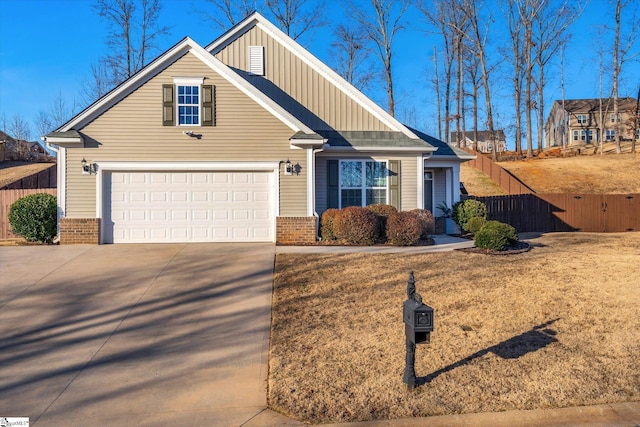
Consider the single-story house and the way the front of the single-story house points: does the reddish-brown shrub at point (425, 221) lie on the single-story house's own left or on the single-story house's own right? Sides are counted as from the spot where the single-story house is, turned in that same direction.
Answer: on the single-story house's own left

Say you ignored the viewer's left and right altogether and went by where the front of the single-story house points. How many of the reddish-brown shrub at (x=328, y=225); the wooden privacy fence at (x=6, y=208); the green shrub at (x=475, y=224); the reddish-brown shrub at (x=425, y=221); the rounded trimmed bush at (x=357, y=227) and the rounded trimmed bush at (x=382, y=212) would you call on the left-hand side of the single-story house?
5

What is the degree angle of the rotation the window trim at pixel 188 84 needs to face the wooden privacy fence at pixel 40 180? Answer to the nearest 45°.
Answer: approximately 135° to its right

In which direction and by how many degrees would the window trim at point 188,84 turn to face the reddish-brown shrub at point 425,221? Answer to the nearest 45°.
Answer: approximately 90° to its left

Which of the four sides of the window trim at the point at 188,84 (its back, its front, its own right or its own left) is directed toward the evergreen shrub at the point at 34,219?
right

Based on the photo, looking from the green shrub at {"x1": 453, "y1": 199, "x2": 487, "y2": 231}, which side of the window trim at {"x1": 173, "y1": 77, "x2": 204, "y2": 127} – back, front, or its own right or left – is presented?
left

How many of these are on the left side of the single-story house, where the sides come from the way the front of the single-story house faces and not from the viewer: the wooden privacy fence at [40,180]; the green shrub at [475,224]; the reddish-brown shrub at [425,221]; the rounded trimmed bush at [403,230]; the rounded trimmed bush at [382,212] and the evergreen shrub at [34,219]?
4

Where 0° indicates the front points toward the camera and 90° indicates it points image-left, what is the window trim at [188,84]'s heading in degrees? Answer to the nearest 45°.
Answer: approximately 0°

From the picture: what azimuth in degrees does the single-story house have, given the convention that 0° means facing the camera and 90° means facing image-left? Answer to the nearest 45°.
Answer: approximately 0°
